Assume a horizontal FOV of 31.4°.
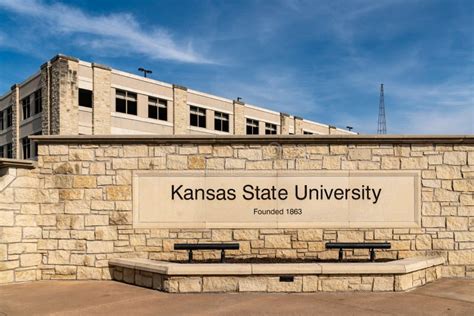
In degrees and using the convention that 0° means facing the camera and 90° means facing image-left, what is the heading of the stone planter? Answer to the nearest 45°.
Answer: approximately 0°

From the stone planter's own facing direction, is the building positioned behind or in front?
behind

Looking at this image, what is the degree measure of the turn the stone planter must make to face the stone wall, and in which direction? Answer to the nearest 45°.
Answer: approximately 135° to its right
